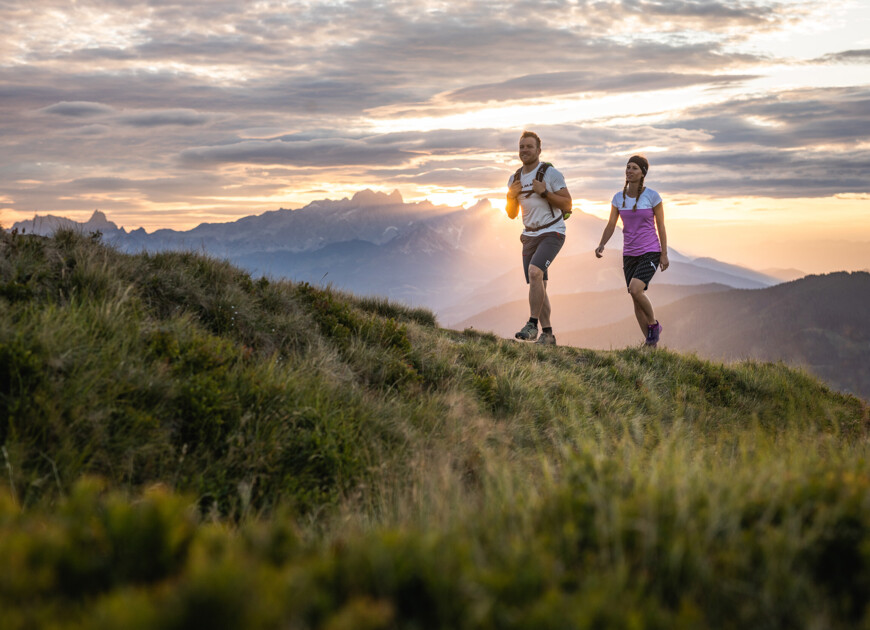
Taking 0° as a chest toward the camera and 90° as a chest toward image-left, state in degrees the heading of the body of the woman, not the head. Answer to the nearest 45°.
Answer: approximately 45°

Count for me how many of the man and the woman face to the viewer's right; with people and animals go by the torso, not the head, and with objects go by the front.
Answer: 0

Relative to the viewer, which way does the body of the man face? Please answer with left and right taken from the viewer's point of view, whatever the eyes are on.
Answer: facing the viewer and to the left of the viewer

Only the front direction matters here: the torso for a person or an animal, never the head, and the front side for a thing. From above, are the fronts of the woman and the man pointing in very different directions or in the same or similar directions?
same or similar directions

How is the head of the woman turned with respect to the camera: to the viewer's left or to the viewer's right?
to the viewer's left

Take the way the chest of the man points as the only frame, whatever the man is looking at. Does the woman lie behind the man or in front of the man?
behind
